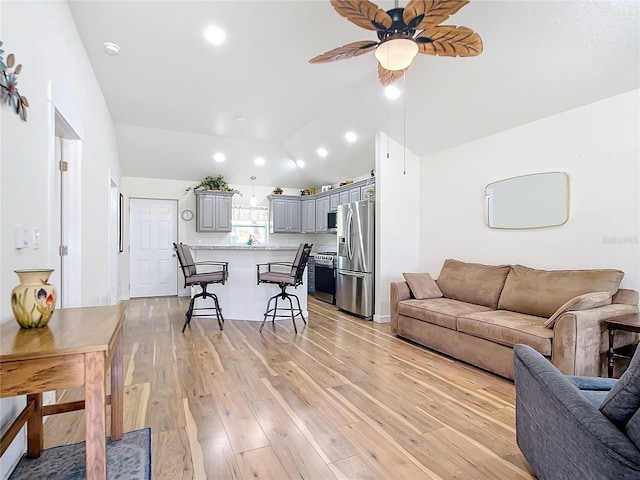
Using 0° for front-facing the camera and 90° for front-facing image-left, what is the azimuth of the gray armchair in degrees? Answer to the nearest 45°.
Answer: approximately 135°

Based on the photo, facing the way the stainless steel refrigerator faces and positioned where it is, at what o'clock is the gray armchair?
The gray armchair is roughly at 10 o'clock from the stainless steel refrigerator.

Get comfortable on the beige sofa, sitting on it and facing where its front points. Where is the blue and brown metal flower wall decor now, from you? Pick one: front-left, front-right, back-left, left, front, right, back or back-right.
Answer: front

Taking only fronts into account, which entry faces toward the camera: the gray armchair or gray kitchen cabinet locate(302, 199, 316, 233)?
the gray kitchen cabinet

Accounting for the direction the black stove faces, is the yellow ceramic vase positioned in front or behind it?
in front

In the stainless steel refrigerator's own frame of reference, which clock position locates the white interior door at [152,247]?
The white interior door is roughly at 2 o'clock from the stainless steel refrigerator.

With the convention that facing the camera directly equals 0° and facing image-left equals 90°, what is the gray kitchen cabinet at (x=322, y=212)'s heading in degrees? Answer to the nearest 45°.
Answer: approximately 45°

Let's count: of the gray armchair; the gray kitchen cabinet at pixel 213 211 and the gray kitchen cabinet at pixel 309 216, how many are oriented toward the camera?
2

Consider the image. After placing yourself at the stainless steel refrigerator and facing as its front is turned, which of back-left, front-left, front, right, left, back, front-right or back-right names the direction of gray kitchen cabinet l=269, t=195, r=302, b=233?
right

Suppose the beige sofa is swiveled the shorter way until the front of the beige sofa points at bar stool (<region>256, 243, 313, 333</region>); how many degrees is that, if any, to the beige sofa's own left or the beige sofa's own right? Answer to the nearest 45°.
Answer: approximately 45° to the beige sofa's own right

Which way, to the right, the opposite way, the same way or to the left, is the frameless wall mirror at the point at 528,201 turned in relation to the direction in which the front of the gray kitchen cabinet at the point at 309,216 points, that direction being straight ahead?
to the right

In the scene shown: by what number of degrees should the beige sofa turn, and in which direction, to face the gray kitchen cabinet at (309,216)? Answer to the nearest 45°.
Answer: approximately 90° to its right

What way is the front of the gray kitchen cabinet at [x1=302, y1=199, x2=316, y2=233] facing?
toward the camera

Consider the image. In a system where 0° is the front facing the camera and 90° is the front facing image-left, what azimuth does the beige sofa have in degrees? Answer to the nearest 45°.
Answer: approximately 45°

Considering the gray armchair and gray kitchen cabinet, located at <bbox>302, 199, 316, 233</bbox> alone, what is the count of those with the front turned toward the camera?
1

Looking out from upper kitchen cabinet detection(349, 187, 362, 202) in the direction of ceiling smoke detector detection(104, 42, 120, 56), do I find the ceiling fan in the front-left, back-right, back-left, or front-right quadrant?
front-left

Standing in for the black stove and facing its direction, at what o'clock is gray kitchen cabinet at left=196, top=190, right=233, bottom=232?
The gray kitchen cabinet is roughly at 2 o'clock from the black stove.

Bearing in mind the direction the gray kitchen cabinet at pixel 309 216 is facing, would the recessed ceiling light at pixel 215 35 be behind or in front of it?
in front

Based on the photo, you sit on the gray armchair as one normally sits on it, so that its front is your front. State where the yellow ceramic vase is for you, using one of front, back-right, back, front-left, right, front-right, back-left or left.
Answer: left
